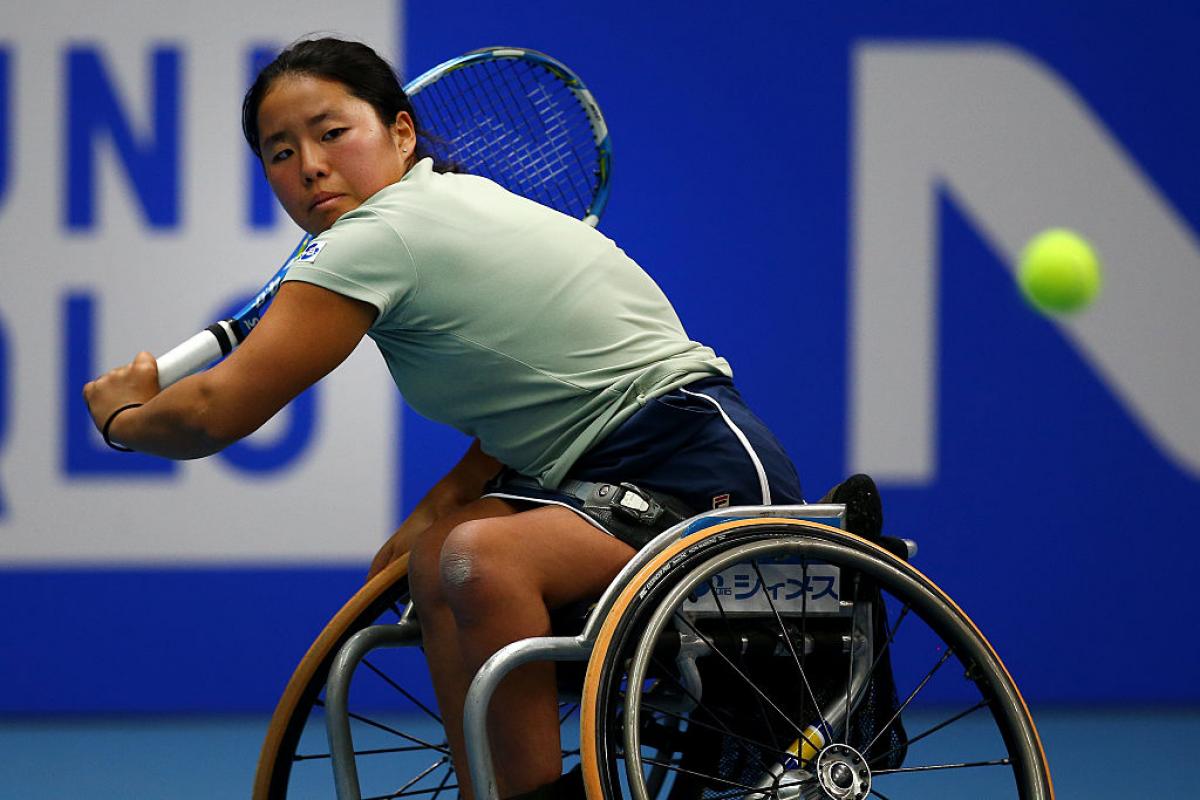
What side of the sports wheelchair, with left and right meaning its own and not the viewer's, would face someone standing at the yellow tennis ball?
back

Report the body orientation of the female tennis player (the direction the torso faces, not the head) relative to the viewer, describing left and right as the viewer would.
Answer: facing to the left of the viewer

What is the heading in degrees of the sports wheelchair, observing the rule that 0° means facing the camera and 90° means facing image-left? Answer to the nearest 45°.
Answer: approximately 45°
